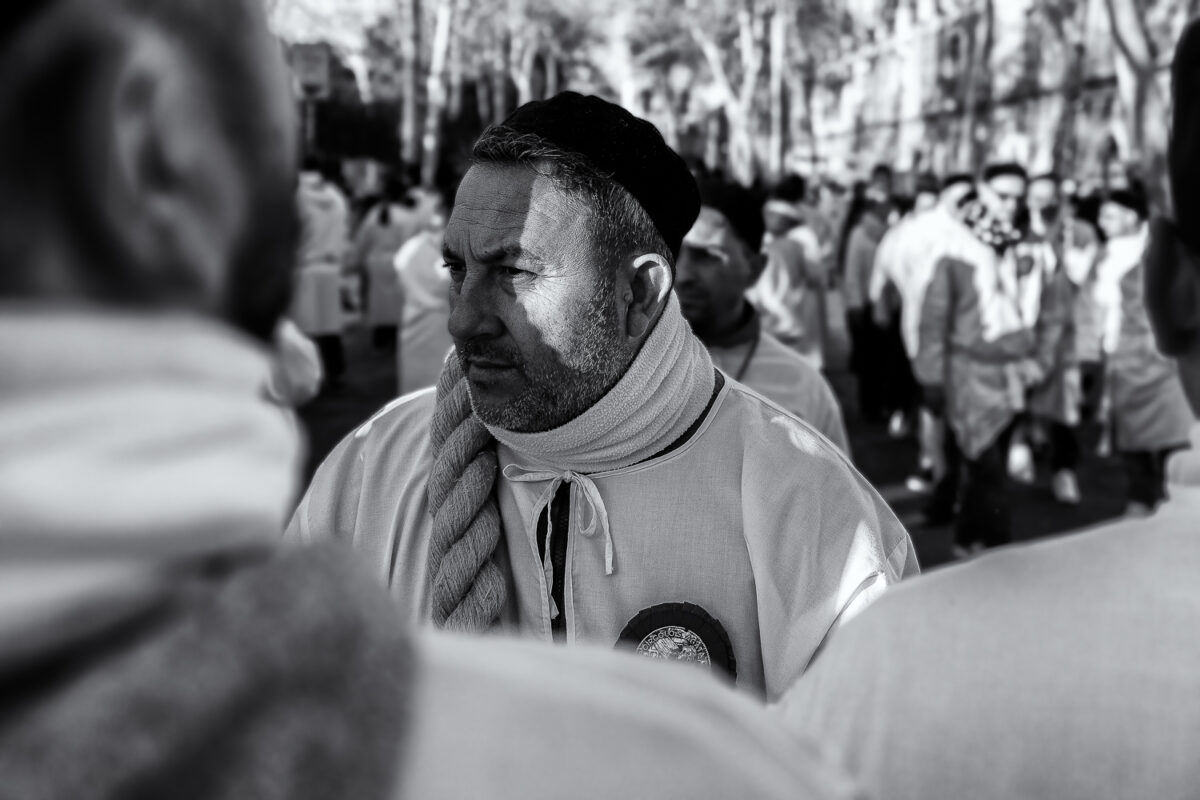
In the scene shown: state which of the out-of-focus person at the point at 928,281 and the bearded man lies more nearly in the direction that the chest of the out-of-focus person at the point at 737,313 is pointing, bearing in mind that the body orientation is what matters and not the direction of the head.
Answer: the bearded man

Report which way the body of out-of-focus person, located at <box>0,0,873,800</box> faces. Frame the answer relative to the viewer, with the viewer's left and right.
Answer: facing away from the viewer and to the right of the viewer

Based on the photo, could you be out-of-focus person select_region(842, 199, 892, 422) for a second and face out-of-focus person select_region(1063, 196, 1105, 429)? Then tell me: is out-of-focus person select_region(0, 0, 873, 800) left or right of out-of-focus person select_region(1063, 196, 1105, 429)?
right

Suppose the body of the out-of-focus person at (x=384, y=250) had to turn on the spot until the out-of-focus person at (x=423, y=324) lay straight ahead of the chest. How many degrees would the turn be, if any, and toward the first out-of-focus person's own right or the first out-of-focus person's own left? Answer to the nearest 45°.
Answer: approximately 180°

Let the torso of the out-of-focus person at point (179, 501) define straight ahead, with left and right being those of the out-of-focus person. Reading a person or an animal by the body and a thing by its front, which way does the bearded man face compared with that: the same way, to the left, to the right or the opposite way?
the opposite way
